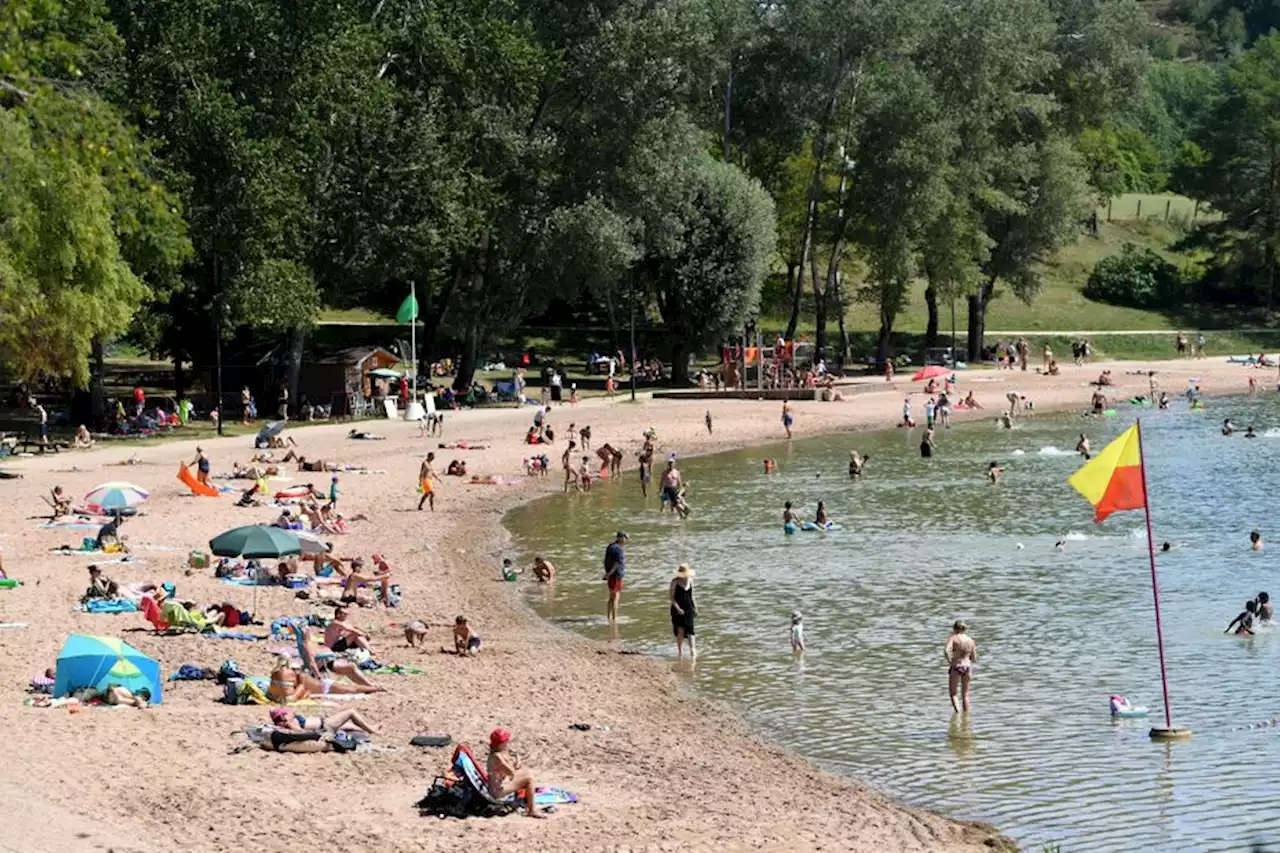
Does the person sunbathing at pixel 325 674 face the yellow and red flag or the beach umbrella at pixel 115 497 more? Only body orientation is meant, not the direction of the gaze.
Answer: the yellow and red flag

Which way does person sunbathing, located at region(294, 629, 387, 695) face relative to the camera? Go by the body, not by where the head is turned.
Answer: to the viewer's right

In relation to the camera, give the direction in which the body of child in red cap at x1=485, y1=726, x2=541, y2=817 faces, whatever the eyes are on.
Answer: to the viewer's right

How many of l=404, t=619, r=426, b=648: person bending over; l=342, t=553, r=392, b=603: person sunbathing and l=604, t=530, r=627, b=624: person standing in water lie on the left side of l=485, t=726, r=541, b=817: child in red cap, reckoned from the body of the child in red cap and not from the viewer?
3

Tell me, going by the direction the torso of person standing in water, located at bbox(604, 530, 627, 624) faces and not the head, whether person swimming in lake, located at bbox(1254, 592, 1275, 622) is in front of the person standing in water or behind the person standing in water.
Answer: in front

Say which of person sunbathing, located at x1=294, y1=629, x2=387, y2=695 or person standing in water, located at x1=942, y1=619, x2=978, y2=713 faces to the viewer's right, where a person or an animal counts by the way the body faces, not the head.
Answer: the person sunbathing

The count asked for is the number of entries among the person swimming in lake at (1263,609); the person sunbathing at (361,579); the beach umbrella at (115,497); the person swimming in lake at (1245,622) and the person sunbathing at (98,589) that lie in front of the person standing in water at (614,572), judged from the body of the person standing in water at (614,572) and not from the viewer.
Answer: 2

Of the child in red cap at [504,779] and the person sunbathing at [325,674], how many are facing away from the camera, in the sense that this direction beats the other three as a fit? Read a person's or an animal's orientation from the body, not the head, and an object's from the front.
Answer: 0

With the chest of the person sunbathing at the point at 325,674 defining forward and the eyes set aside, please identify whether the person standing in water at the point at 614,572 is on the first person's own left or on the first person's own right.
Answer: on the first person's own left

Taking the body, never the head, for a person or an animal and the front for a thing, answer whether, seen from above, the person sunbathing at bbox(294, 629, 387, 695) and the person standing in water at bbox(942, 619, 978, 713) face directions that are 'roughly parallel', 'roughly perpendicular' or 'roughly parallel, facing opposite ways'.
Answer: roughly perpendicular
